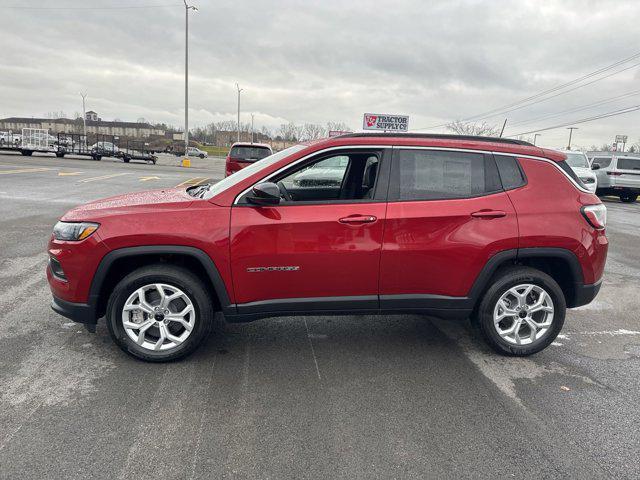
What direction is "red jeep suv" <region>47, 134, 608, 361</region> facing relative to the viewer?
to the viewer's left

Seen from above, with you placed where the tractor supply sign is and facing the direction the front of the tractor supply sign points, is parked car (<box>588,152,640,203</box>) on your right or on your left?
on your left

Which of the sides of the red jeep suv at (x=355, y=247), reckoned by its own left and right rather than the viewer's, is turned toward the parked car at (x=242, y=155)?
right

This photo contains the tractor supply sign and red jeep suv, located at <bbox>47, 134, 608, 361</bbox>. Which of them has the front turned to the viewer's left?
the red jeep suv

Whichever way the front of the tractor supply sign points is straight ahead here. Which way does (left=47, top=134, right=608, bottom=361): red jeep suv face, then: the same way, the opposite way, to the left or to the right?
to the right

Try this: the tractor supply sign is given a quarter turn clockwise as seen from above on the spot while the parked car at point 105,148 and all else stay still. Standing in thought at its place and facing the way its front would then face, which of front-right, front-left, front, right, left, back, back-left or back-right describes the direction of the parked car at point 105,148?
front-right

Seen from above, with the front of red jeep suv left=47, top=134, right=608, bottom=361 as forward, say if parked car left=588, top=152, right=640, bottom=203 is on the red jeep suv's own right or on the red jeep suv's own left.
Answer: on the red jeep suv's own right

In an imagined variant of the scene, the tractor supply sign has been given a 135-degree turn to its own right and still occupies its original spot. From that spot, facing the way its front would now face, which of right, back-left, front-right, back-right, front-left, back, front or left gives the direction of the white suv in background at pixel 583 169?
back-left

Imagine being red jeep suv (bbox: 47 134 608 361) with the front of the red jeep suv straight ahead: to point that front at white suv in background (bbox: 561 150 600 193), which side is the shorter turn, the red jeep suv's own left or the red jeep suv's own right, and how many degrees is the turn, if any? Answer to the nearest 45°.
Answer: approximately 135° to the red jeep suv's own right

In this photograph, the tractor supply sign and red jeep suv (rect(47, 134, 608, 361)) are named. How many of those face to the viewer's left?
1

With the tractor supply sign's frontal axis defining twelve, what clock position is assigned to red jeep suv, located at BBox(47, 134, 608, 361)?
The red jeep suv is roughly at 12 o'clock from the tractor supply sign.

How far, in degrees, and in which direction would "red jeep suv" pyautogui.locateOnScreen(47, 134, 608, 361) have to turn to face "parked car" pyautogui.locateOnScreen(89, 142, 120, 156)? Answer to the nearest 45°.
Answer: approximately 45° to its right

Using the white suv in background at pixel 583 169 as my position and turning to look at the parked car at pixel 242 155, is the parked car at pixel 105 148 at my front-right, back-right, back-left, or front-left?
front-right

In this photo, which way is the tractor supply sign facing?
toward the camera

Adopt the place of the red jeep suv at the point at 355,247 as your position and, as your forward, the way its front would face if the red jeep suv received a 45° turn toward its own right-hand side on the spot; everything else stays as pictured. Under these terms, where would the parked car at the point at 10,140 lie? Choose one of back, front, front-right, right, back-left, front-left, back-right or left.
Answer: front
